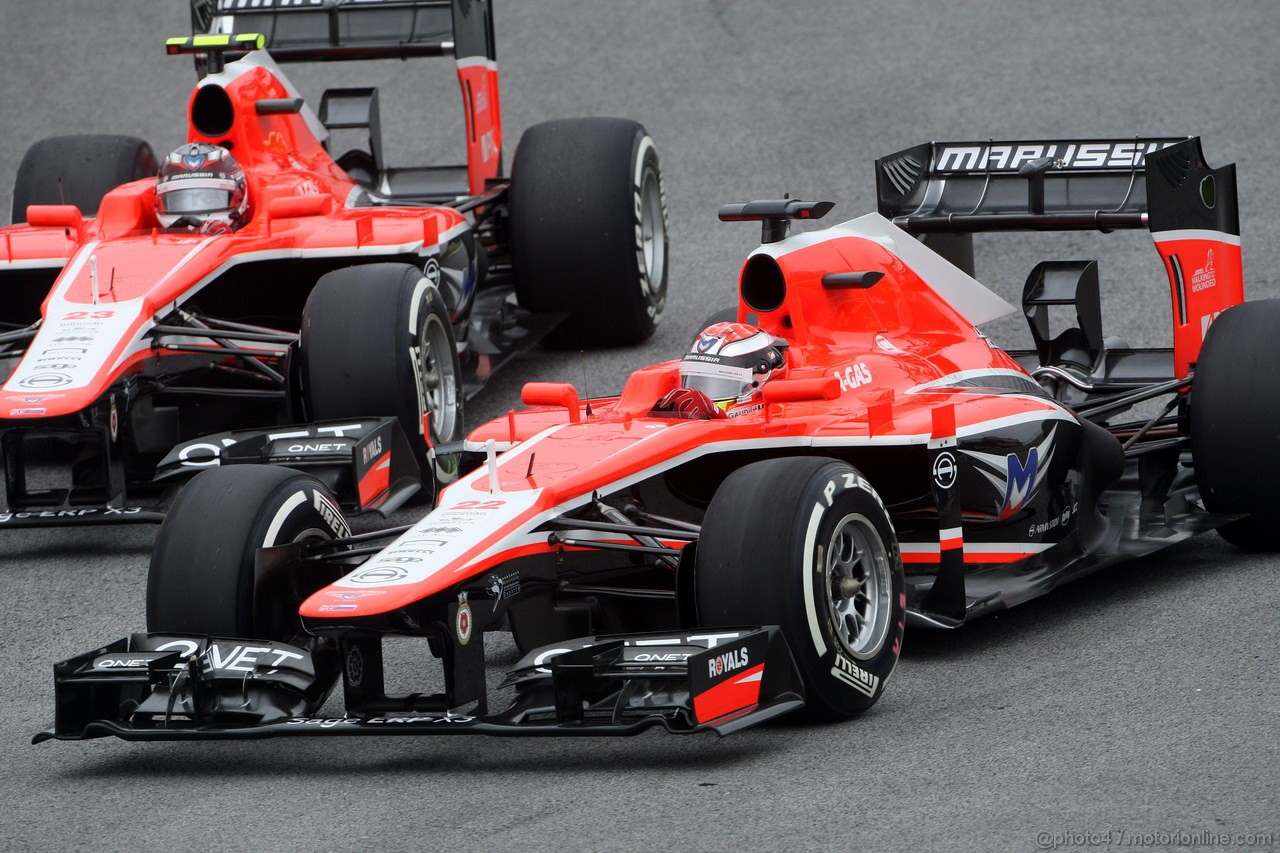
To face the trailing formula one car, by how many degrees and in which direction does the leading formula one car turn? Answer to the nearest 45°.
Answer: approximately 90° to its right

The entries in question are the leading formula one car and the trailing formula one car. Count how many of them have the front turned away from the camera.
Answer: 0

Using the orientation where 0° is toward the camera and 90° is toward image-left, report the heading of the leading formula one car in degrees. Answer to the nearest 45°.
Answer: approximately 45°

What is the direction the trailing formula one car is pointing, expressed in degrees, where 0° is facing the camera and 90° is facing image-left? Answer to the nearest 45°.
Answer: approximately 0°
